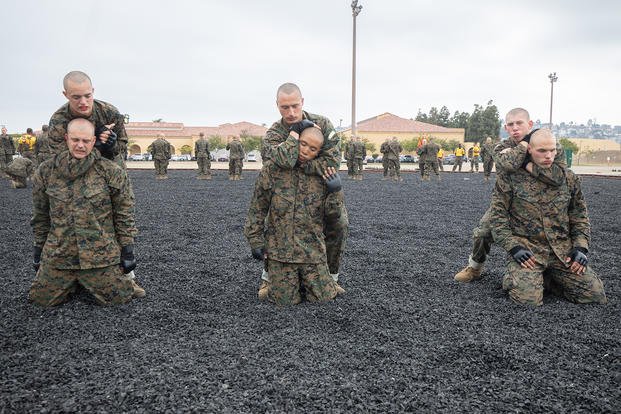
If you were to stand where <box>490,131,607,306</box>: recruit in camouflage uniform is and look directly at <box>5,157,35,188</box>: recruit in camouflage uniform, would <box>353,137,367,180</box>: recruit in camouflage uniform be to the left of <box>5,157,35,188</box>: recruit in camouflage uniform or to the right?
right

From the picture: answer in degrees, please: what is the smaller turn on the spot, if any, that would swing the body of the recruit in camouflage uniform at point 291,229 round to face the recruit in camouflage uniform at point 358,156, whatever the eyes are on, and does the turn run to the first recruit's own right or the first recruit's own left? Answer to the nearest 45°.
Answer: approximately 180°

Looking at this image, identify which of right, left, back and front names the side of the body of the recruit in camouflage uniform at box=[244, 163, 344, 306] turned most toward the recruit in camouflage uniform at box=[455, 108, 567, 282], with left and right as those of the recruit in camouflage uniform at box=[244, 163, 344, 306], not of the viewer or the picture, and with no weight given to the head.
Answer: left

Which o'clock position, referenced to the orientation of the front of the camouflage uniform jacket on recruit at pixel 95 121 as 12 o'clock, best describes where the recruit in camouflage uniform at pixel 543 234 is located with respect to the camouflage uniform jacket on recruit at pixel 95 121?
the recruit in camouflage uniform at pixel 543 234 is roughly at 10 o'clock from the camouflage uniform jacket on recruit at pixel 95 121.

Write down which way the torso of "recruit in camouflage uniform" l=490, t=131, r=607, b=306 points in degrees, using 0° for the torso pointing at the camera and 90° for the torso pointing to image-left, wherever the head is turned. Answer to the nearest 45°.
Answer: approximately 0°

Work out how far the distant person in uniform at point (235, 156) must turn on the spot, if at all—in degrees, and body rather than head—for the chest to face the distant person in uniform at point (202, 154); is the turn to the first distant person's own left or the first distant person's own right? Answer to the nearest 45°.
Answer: approximately 90° to the first distant person's own right
